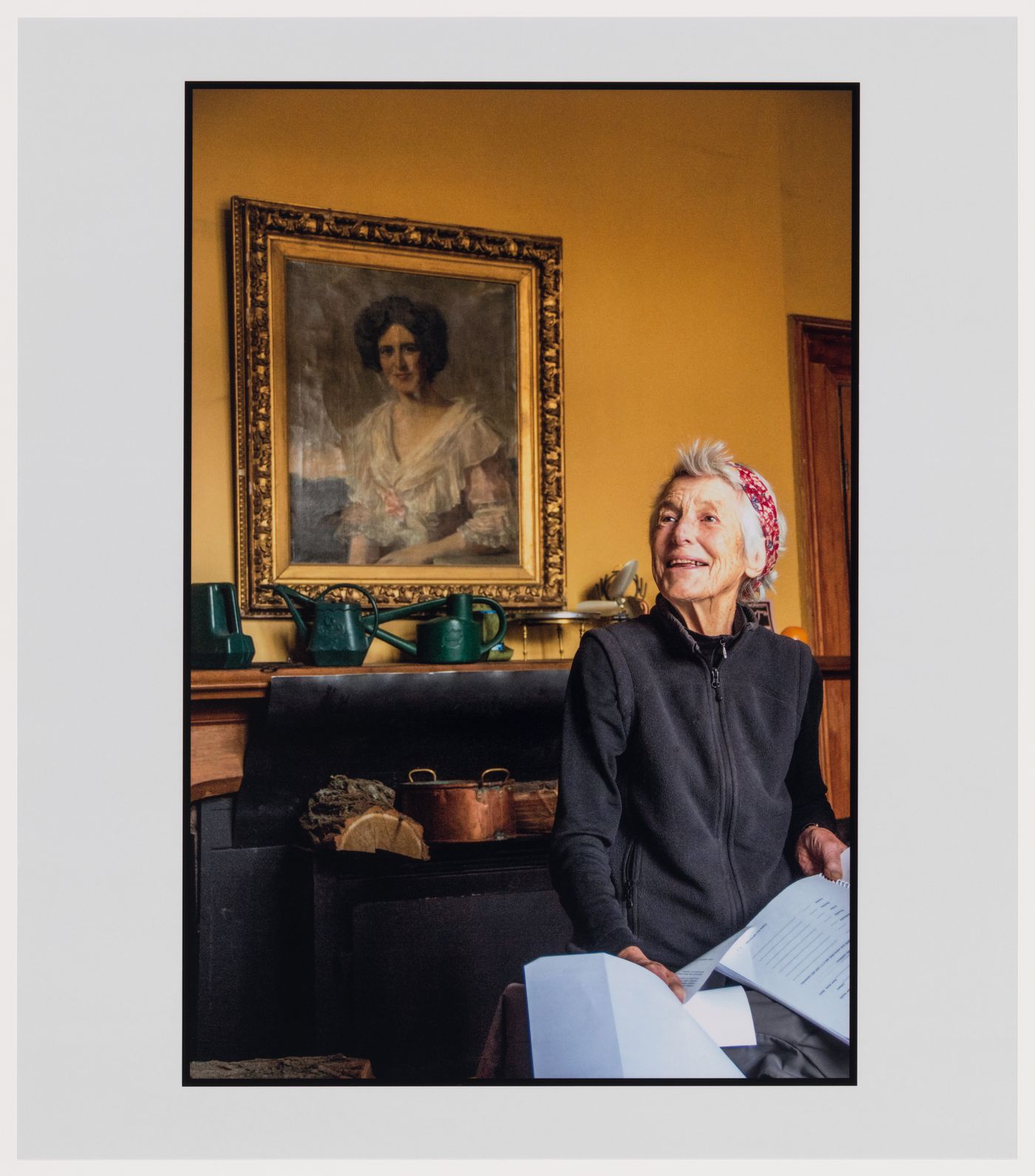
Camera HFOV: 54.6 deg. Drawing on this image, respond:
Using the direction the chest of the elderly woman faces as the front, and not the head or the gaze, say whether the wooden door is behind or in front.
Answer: behind

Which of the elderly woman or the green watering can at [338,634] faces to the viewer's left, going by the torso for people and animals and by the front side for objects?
the green watering can

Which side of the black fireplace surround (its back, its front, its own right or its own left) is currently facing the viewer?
front

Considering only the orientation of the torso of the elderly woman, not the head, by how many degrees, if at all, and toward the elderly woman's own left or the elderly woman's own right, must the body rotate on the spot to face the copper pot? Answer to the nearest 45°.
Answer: approximately 135° to the elderly woman's own right

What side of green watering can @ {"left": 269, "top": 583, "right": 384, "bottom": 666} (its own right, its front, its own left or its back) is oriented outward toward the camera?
left

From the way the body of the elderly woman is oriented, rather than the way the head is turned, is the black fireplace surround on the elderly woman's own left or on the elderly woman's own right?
on the elderly woman's own right

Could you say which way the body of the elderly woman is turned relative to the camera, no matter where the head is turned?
toward the camera

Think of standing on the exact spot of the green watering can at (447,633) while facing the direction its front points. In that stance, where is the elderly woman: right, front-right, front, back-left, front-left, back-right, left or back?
back-left

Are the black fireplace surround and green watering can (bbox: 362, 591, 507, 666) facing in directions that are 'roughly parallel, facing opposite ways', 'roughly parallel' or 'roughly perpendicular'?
roughly perpendicular

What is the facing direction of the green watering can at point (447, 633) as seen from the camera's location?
facing to the left of the viewer
